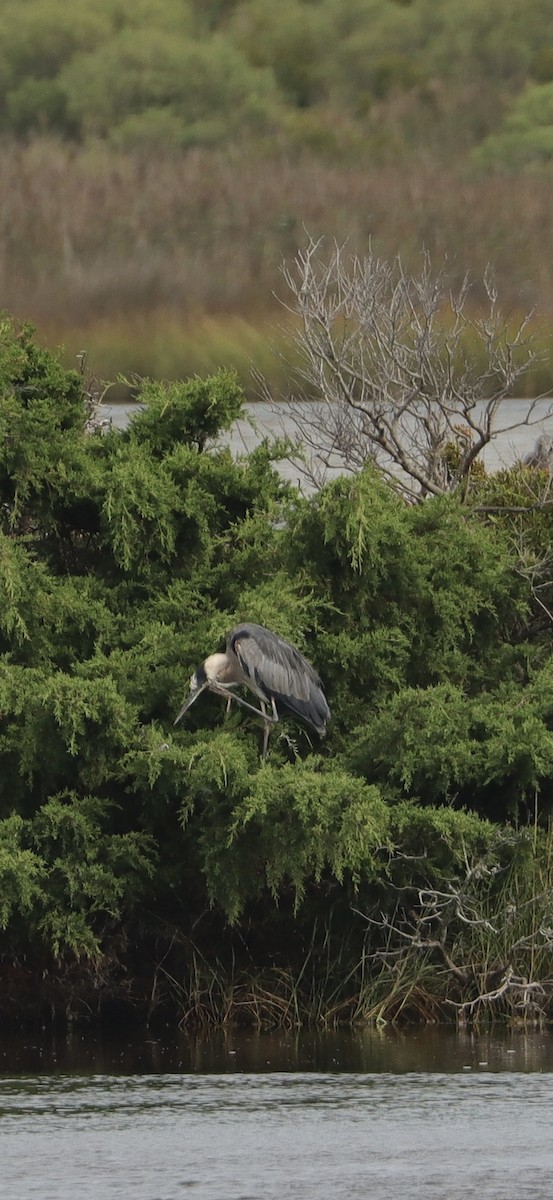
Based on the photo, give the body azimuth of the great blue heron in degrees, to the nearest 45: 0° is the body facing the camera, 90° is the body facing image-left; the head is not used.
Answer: approximately 90°

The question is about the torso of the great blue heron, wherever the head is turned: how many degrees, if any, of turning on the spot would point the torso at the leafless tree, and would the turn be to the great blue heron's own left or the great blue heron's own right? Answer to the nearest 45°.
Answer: approximately 90° to the great blue heron's own right
